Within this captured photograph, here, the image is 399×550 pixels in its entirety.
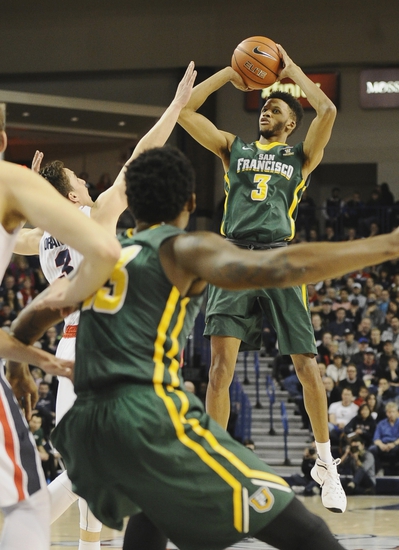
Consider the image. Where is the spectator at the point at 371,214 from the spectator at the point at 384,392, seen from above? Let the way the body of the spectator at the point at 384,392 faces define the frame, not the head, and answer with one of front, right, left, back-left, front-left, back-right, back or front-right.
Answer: back-right

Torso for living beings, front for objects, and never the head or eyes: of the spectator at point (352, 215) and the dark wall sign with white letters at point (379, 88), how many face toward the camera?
2

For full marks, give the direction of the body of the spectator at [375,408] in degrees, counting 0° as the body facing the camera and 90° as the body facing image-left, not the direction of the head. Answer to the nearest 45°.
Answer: approximately 45°

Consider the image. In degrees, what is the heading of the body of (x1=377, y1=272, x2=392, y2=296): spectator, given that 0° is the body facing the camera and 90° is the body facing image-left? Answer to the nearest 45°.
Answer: approximately 45°

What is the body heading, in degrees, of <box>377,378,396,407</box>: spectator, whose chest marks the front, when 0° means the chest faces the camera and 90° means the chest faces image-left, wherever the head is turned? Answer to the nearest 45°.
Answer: approximately 45°

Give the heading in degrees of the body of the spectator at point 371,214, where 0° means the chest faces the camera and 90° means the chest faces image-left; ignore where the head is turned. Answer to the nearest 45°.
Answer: approximately 45°

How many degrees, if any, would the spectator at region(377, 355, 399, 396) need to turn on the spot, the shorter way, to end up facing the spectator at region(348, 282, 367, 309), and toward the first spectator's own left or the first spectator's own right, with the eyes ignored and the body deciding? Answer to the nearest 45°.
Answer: approximately 135° to the first spectator's own right

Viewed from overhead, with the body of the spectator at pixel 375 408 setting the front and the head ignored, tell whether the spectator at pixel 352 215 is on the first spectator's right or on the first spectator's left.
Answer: on the first spectator's right

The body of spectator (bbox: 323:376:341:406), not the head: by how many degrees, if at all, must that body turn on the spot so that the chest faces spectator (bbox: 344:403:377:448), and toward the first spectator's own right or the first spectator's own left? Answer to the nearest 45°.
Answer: approximately 90° to the first spectator's own left

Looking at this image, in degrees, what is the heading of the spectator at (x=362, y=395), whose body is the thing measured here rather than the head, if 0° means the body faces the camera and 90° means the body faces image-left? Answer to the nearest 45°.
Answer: approximately 45°

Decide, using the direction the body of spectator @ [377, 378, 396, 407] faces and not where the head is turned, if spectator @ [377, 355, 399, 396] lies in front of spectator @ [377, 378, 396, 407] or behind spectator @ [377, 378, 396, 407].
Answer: behind
